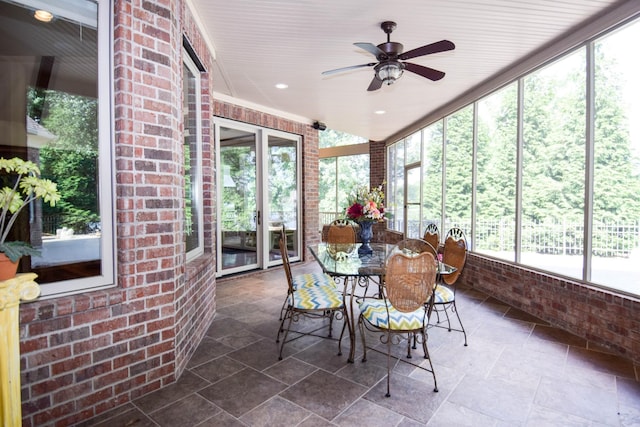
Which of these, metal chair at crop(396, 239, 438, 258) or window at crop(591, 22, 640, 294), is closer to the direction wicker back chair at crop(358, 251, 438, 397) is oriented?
the metal chair

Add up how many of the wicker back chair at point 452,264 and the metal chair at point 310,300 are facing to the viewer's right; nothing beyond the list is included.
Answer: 1

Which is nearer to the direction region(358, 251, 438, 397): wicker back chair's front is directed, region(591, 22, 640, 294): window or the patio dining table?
the patio dining table

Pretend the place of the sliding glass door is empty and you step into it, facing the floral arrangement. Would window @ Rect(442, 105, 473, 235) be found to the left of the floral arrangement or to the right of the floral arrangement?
left

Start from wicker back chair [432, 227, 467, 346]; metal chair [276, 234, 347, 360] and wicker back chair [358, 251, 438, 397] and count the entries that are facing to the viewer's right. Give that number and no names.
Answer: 1

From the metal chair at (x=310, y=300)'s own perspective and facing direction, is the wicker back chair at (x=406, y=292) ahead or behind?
ahead

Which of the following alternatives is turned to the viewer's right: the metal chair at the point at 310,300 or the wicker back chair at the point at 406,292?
the metal chair

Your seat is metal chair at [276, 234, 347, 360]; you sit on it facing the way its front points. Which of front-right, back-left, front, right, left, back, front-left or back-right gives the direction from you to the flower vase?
front-left

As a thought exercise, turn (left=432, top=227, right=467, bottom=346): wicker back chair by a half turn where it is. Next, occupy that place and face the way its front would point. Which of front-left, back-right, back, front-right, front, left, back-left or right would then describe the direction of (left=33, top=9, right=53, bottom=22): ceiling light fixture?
right

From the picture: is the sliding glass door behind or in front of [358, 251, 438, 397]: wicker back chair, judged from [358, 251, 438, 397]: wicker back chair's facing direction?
in front

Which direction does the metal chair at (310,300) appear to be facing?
to the viewer's right

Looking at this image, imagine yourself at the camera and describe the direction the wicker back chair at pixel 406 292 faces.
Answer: facing away from the viewer and to the left of the viewer

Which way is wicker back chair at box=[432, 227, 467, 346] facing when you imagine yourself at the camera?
facing away from the viewer and to the left of the viewer

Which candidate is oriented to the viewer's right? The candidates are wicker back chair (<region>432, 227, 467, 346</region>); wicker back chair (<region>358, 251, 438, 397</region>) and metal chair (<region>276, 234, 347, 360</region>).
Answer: the metal chair
